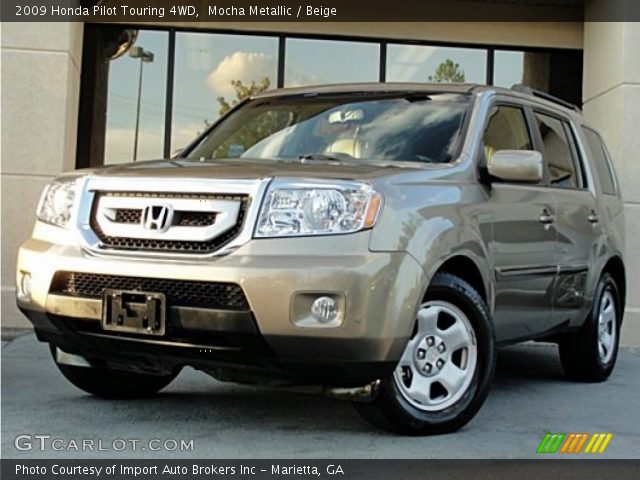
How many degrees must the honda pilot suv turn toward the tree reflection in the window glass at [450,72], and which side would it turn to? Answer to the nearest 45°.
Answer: approximately 135° to its right

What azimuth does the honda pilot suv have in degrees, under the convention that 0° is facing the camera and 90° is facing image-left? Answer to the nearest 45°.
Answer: approximately 45°
